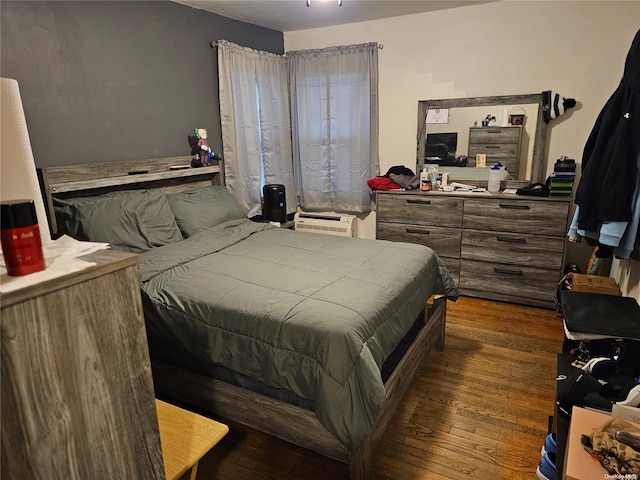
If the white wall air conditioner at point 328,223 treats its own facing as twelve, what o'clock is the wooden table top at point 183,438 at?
The wooden table top is roughly at 11 o'clock from the white wall air conditioner.

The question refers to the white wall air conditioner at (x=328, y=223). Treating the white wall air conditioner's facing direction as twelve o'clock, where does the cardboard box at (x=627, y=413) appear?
The cardboard box is roughly at 10 o'clock from the white wall air conditioner.

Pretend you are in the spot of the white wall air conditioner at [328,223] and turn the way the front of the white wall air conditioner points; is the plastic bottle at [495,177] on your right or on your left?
on your left

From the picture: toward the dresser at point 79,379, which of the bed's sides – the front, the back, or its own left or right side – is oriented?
right

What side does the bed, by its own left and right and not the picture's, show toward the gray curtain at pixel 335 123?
left

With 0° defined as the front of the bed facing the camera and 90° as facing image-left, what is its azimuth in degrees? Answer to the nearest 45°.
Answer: approximately 315°

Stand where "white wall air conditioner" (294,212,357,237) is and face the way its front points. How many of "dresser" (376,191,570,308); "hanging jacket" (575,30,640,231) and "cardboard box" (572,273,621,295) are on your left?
3

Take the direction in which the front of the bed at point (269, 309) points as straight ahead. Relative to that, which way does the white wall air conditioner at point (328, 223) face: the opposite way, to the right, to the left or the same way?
to the right

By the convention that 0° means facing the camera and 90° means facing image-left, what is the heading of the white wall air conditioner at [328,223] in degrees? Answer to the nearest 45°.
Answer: approximately 45°
